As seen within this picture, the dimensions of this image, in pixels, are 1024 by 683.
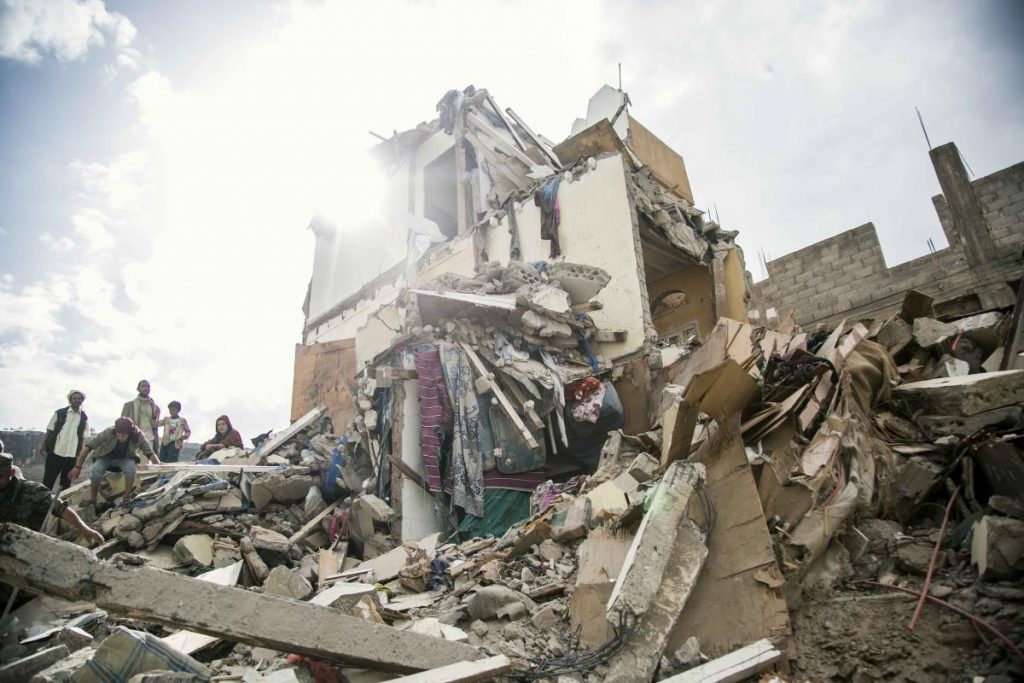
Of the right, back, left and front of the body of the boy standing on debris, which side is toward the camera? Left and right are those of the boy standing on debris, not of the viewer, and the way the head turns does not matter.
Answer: front

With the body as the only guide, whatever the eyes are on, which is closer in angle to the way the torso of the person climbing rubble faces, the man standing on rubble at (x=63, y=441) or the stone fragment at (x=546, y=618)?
the stone fragment

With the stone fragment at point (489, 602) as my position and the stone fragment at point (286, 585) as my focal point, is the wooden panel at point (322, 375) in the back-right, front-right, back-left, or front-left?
front-right

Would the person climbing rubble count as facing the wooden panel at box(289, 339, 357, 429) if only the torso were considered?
no

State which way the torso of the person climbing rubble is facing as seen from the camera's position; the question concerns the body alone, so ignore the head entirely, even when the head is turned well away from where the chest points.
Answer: toward the camera

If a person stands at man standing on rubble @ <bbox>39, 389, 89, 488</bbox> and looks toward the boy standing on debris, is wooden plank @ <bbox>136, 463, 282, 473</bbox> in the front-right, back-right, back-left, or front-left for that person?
front-right

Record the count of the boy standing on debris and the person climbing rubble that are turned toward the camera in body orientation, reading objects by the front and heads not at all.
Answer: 2

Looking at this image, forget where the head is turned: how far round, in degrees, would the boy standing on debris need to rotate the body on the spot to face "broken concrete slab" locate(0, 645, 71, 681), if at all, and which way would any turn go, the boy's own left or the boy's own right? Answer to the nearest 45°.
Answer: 0° — they already face it

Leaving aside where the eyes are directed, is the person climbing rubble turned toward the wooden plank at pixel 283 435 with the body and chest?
no

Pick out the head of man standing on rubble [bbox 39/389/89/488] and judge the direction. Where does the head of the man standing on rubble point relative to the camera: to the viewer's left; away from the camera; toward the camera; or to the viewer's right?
toward the camera

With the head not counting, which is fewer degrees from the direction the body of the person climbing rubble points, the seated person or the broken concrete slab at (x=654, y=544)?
the broken concrete slab

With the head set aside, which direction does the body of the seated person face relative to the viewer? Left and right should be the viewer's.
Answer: facing the viewer and to the left of the viewer

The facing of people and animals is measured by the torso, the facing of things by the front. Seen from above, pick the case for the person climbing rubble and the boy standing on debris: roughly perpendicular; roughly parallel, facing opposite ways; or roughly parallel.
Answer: roughly parallel

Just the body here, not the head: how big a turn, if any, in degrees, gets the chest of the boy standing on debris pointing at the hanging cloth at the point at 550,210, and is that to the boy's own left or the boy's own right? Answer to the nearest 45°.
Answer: approximately 45° to the boy's own left

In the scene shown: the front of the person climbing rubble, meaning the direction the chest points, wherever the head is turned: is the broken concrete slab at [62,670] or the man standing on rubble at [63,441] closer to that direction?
the broken concrete slab

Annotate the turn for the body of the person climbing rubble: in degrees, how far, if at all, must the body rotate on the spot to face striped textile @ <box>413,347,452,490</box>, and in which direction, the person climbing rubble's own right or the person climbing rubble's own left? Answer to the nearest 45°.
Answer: approximately 45° to the person climbing rubble's own left

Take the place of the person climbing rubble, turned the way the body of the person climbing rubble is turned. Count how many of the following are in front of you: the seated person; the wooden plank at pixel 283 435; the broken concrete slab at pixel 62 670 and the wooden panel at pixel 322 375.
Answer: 1
